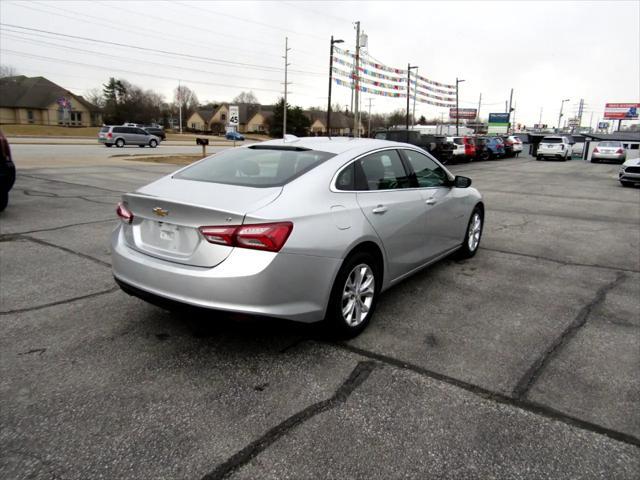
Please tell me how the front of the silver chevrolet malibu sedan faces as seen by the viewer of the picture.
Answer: facing away from the viewer and to the right of the viewer

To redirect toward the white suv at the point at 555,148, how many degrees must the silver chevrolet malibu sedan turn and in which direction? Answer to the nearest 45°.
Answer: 0° — it already faces it
